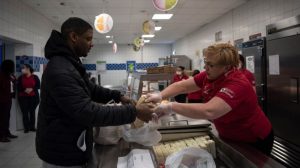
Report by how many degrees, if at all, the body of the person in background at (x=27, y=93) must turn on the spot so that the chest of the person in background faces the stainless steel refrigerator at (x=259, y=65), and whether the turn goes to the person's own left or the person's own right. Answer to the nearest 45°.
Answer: approximately 45° to the person's own left

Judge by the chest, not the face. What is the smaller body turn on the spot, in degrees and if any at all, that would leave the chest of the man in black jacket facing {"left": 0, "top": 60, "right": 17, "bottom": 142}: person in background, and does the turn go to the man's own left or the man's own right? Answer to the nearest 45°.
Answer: approximately 90° to the man's own left

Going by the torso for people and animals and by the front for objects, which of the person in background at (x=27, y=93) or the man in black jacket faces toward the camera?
the person in background

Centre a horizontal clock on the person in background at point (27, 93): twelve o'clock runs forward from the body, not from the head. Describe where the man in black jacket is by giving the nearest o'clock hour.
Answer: The man in black jacket is roughly at 12 o'clock from the person in background.

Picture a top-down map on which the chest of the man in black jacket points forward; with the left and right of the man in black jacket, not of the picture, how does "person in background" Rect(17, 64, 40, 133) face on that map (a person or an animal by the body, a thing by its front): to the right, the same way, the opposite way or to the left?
to the right

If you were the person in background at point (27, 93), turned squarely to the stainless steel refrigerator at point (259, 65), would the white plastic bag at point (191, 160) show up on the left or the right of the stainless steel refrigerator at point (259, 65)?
right

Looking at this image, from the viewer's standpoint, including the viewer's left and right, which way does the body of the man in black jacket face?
facing to the right of the viewer

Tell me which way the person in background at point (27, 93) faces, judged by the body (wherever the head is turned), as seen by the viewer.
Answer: toward the camera

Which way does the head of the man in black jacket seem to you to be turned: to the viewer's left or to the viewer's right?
to the viewer's right

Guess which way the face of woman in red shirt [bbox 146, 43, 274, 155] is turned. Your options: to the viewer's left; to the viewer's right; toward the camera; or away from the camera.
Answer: to the viewer's left
